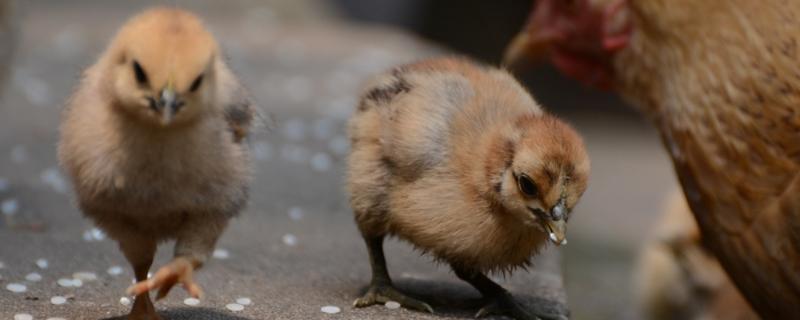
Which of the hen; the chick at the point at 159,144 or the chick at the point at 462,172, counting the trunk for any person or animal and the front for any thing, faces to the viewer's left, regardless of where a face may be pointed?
the hen

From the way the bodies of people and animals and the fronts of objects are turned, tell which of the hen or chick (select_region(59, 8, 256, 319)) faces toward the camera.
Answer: the chick

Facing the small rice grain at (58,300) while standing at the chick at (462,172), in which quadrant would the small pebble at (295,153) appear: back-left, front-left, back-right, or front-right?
front-right

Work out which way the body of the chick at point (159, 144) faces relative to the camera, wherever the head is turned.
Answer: toward the camera

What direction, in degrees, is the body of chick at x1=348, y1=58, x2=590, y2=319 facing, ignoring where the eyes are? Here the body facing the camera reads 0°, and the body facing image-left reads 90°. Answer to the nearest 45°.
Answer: approximately 315°

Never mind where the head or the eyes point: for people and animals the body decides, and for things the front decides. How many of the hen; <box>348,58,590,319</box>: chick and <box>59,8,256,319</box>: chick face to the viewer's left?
1

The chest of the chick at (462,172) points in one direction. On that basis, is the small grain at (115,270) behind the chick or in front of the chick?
behind

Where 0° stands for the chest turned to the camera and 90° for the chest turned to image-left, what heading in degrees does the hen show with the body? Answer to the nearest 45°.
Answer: approximately 90°
